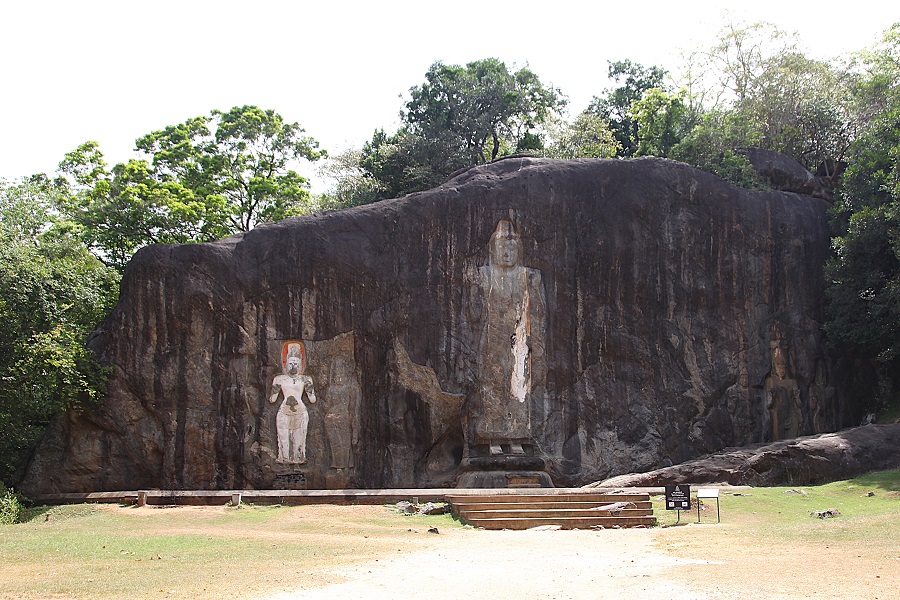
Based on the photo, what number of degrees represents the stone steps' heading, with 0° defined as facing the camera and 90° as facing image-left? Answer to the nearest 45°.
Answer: approximately 0°

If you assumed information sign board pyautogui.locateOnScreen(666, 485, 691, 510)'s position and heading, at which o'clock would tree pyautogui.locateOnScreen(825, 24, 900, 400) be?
The tree is roughly at 7 o'clock from the information sign board.

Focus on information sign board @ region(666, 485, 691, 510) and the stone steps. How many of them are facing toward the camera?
2

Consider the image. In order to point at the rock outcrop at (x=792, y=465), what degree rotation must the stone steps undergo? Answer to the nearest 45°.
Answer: approximately 135° to its left

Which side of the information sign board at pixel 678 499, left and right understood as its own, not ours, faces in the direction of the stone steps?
right

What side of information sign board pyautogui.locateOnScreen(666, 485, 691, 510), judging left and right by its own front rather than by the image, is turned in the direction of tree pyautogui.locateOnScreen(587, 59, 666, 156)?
back

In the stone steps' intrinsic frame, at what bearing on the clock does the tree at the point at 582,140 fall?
The tree is roughly at 6 o'clock from the stone steps.

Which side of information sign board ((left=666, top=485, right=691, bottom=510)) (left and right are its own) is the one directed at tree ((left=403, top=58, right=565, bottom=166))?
back

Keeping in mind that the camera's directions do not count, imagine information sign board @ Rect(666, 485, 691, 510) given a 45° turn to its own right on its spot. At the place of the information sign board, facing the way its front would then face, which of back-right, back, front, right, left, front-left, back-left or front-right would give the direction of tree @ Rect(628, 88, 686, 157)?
back-right
